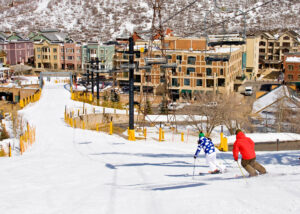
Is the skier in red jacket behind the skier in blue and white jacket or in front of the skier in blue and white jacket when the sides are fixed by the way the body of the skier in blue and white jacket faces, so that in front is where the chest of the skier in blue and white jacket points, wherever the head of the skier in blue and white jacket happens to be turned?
behind
